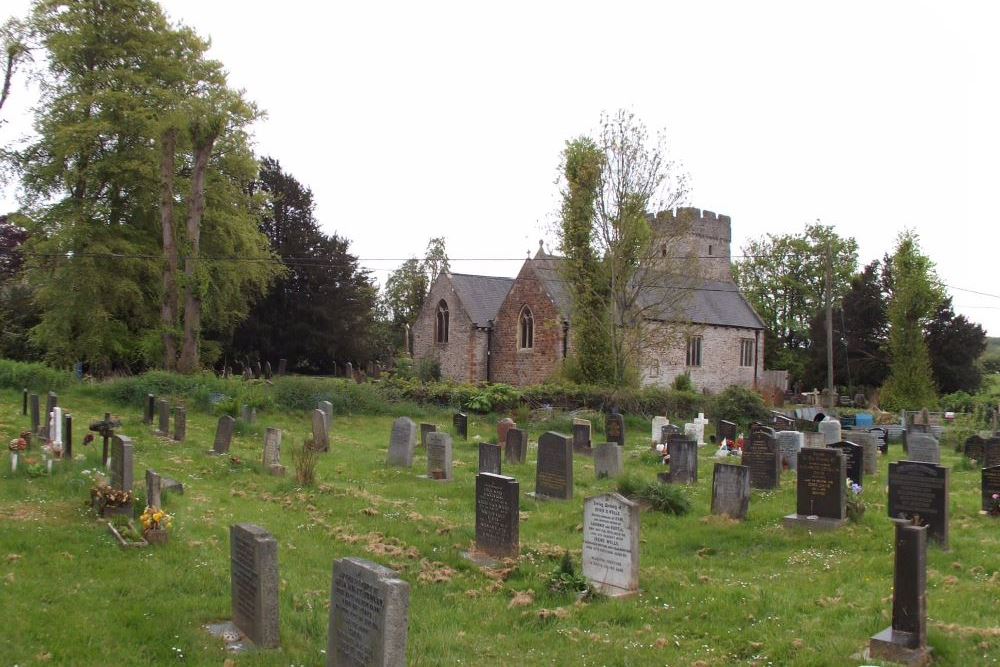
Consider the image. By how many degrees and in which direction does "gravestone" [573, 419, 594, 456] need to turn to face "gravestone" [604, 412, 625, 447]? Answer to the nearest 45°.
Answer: approximately 135° to its right

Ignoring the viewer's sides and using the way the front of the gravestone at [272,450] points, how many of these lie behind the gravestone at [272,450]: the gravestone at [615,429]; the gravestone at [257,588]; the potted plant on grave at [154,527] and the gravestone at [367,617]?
1

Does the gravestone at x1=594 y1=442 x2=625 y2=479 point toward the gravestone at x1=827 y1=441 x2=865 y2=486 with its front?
no

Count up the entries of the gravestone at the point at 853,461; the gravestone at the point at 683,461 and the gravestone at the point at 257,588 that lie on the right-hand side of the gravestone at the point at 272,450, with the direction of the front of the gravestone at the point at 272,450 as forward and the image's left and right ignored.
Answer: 0

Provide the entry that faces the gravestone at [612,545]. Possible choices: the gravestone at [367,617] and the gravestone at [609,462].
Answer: the gravestone at [609,462]

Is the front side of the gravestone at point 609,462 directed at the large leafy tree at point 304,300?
no

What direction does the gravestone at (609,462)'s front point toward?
toward the camera

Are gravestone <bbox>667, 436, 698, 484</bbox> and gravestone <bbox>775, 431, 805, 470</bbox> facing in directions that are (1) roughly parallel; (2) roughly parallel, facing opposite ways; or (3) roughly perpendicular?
roughly parallel

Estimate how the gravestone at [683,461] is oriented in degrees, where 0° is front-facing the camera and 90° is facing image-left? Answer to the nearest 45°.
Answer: approximately 0°

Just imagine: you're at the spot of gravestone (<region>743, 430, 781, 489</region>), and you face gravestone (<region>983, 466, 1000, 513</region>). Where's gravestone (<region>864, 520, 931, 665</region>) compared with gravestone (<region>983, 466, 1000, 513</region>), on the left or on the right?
right

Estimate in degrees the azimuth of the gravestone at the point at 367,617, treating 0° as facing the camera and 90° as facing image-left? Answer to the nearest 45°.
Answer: approximately 45°

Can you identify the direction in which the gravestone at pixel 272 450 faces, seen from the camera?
facing the viewer and to the left of the viewer

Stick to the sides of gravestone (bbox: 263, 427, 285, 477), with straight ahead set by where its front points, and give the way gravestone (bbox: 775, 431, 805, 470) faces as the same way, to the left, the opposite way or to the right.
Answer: the same way

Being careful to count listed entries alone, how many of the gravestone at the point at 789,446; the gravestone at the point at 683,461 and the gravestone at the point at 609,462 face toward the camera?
3

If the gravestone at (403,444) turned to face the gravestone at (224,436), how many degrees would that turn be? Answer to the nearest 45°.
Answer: approximately 45° to its right

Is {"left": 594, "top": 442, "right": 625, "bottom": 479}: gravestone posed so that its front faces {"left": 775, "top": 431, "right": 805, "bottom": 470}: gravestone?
no

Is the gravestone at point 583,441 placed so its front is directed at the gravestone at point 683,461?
no

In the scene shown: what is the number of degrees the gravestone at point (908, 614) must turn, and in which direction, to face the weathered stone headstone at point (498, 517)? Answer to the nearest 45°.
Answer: approximately 90° to its right
